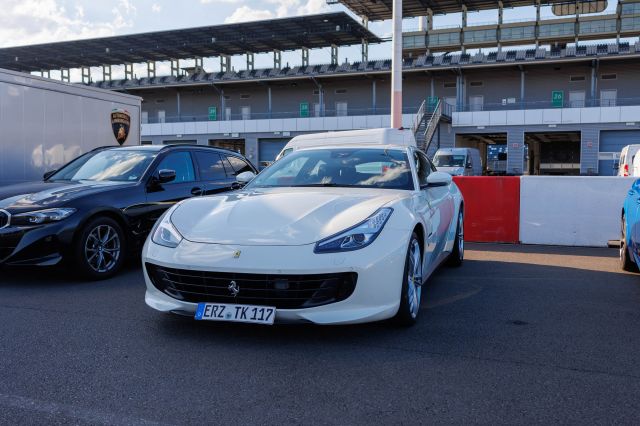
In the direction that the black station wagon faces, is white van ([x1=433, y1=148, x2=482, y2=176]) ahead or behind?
behind

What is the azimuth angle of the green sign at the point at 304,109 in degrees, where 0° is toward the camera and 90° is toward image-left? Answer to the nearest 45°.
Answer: approximately 0°

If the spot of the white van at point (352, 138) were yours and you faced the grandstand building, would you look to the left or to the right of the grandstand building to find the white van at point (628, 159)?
right

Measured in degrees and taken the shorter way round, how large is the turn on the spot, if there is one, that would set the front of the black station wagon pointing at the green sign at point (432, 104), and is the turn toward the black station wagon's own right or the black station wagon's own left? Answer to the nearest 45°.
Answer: approximately 180°

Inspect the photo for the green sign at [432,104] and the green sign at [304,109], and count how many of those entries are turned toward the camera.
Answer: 2

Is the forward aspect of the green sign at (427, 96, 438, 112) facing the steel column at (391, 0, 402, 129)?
yes

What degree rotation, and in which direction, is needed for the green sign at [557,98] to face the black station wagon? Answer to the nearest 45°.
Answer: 0° — it already faces it

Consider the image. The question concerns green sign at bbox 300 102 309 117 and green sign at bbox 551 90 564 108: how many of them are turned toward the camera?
2

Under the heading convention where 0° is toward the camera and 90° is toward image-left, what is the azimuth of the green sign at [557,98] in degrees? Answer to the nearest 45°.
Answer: approximately 0°

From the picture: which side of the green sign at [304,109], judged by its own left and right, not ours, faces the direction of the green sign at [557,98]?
left

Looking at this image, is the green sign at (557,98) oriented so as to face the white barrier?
yes

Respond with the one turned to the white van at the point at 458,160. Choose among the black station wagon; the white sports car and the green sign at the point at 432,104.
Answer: the green sign

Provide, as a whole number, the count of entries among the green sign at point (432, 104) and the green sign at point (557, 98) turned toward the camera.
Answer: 2
